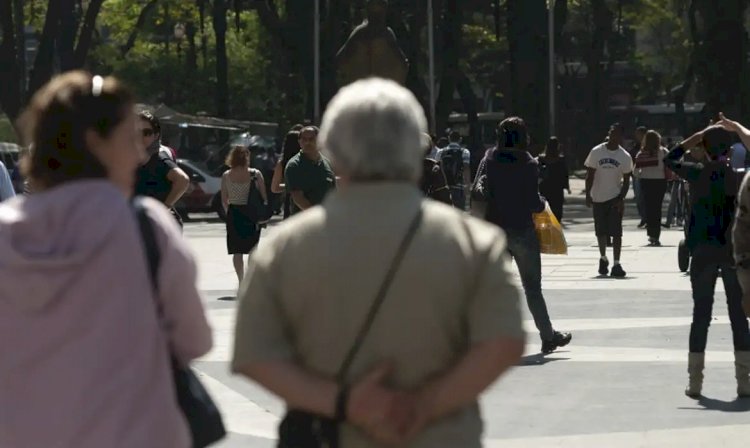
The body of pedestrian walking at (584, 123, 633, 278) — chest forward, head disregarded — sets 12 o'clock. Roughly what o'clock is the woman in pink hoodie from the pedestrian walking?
The woman in pink hoodie is roughly at 12 o'clock from the pedestrian walking.

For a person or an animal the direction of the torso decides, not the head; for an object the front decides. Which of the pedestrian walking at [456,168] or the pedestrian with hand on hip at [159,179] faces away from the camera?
the pedestrian walking at [456,168]

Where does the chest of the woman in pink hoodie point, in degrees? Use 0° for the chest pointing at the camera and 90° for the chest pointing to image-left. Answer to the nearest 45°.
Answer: approximately 225°

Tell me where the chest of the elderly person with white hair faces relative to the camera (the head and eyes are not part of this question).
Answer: away from the camera

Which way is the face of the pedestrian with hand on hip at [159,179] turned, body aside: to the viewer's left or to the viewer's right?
to the viewer's left

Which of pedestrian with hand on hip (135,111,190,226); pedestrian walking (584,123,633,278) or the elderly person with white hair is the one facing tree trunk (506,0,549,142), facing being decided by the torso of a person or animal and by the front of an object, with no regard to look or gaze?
the elderly person with white hair

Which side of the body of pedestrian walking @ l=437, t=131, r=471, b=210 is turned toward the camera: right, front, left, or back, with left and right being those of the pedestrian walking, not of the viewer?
back

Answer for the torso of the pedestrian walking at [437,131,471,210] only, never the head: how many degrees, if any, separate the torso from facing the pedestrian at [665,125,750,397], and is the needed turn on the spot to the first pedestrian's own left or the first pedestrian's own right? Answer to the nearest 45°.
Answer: approximately 180°
